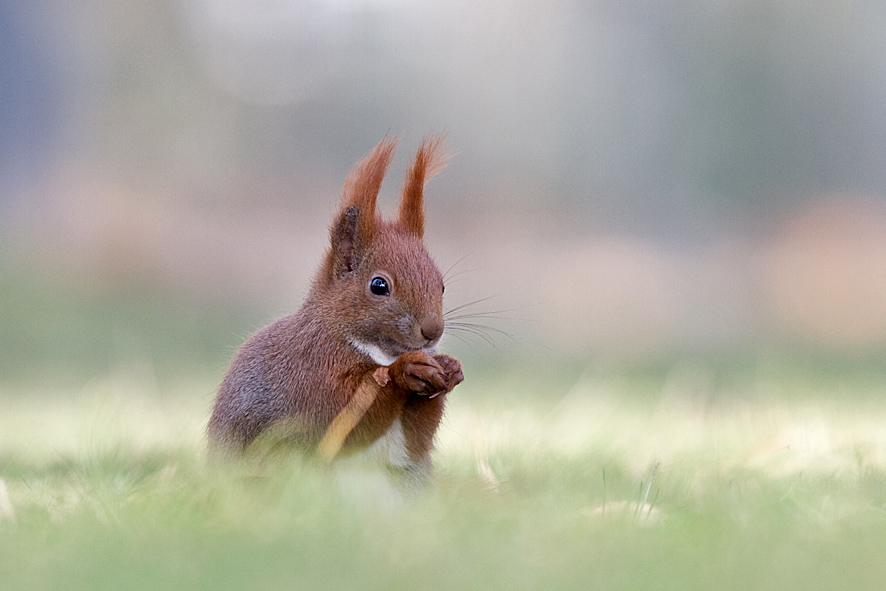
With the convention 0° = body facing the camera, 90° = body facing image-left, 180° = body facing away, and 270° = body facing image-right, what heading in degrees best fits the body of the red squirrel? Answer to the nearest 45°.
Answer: approximately 315°
